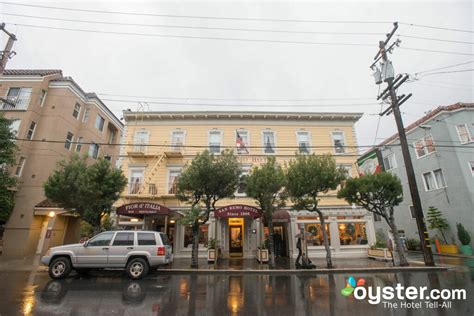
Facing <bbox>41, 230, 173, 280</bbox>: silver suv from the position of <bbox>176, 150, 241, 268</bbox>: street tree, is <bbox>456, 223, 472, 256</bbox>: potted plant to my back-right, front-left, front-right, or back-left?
back-left

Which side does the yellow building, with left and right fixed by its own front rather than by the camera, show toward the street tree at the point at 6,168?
right

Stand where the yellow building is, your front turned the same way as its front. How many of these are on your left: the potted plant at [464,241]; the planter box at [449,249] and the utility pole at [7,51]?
2

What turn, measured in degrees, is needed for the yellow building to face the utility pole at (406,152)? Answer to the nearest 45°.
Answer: approximately 45° to its left

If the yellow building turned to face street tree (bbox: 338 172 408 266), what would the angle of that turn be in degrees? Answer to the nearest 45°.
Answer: approximately 45° to its left

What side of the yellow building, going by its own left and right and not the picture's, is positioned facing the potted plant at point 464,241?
left

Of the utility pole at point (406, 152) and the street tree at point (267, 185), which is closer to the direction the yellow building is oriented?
the street tree

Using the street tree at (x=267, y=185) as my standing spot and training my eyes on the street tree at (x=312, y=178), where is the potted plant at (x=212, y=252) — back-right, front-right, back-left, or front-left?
back-left

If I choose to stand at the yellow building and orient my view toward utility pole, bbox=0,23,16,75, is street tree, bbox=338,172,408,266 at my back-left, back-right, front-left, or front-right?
back-left

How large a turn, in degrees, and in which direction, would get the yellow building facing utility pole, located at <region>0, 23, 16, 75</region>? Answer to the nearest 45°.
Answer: approximately 45° to its right

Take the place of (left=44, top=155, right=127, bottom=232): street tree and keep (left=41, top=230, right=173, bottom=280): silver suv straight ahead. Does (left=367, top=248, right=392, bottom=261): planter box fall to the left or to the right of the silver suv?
left

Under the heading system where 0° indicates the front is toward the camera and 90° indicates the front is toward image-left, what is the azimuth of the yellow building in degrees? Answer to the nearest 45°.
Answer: approximately 0°
